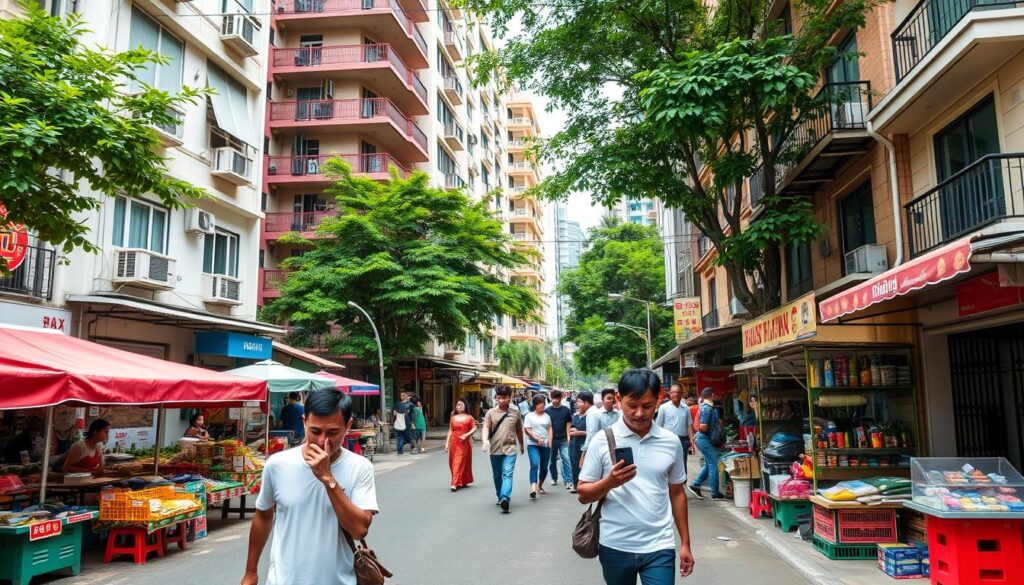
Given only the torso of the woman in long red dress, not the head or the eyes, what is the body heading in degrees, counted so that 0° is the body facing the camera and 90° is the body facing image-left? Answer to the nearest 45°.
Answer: approximately 0°

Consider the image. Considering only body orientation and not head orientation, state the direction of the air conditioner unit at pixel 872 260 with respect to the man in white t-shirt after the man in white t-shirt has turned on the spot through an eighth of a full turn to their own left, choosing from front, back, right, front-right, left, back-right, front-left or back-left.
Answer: left

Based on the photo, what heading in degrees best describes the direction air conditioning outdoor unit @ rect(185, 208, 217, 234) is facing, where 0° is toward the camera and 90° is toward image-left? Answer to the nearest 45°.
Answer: approximately 315°

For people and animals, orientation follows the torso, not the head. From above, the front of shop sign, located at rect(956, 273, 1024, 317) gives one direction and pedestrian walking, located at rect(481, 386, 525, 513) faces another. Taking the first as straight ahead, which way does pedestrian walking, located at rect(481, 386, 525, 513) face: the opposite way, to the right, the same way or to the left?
to the left

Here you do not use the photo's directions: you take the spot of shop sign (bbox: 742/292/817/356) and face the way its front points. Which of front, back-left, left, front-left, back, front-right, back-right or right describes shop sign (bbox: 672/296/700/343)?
back-right

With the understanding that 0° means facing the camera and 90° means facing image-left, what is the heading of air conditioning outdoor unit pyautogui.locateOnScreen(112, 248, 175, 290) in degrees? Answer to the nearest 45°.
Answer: approximately 315°

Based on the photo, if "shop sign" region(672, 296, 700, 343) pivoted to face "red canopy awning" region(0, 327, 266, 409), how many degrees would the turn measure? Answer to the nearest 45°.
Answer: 0° — it already faces it

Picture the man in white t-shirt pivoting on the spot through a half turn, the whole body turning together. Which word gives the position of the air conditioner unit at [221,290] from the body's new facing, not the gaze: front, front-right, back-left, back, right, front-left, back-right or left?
front

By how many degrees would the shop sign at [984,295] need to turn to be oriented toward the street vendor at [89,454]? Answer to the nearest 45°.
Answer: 0° — it already faces them

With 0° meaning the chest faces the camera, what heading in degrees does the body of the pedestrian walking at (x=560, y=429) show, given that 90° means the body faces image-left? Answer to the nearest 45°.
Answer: approximately 0°
